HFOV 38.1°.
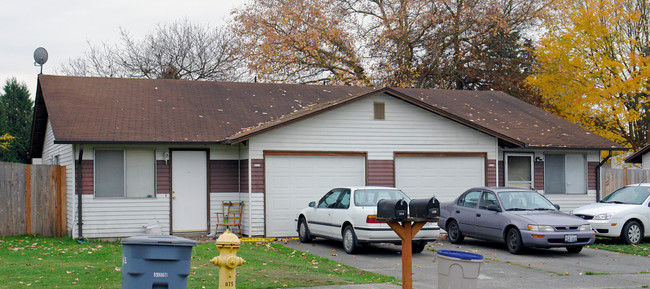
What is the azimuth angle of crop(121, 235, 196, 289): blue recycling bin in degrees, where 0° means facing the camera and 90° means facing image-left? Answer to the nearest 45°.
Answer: approximately 0°

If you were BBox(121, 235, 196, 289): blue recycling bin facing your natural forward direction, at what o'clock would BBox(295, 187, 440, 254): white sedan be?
The white sedan is roughly at 7 o'clock from the blue recycling bin.

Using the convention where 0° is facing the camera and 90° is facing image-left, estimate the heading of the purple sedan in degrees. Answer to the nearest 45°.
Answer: approximately 315°
